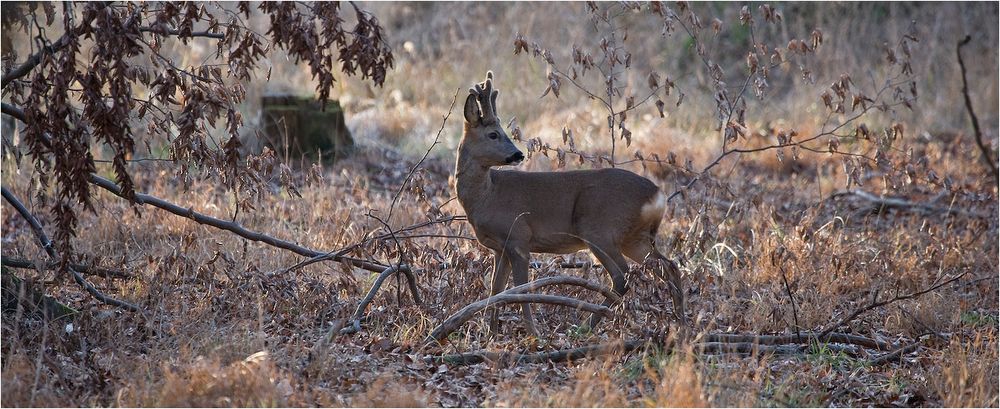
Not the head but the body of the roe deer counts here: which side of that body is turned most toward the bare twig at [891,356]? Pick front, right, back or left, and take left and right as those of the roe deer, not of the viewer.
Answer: back

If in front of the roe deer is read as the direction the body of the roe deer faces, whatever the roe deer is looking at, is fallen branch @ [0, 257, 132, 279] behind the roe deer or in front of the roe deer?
in front

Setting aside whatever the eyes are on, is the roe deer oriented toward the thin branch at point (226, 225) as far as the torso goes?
yes

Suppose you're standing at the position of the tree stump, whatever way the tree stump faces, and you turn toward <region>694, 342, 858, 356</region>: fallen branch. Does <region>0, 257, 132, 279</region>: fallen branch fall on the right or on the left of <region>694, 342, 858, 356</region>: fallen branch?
right

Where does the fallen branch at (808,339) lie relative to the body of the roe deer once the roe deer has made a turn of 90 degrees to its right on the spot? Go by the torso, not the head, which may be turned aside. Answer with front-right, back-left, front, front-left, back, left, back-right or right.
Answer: right

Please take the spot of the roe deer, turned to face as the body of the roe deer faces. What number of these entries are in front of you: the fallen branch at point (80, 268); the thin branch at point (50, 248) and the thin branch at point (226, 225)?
3

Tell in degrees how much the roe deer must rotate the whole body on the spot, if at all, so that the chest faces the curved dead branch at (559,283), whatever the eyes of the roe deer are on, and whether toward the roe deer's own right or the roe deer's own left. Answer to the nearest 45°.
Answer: approximately 90° to the roe deer's own left

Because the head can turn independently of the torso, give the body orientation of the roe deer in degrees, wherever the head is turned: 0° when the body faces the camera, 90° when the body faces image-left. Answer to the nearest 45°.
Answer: approximately 90°

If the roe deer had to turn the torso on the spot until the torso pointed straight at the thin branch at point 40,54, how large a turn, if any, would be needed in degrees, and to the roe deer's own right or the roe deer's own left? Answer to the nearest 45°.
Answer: approximately 45° to the roe deer's own left

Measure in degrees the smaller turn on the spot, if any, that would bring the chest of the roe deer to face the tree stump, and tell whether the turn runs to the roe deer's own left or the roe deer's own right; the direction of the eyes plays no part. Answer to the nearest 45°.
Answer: approximately 45° to the roe deer's own right

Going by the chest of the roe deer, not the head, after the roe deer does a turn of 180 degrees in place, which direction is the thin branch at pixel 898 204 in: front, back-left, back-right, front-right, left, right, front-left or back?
front-left
